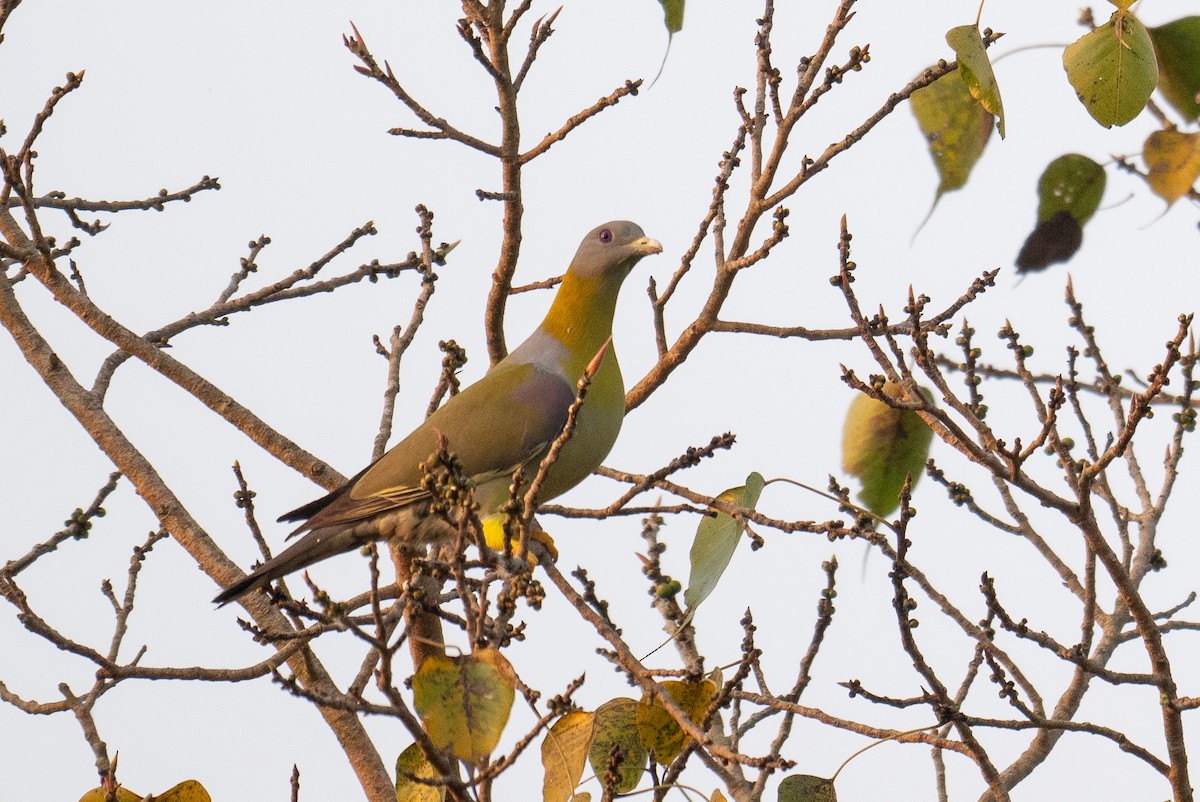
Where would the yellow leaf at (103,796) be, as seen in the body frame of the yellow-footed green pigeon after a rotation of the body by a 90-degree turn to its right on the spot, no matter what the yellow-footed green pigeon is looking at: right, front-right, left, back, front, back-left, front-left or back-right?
front-right

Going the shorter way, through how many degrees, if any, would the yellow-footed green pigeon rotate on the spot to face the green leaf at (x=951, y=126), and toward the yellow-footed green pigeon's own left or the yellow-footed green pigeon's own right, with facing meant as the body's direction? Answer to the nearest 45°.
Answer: approximately 45° to the yellow-footed green pigeon's own right

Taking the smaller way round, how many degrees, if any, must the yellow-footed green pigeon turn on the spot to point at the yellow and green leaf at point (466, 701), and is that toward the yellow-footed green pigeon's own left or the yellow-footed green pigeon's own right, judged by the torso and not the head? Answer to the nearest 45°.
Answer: approximately 90° to the yellow-footed green pigeon's own right

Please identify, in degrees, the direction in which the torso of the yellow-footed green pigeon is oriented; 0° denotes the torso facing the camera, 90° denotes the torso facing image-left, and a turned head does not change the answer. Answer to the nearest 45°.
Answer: approximately 270°
